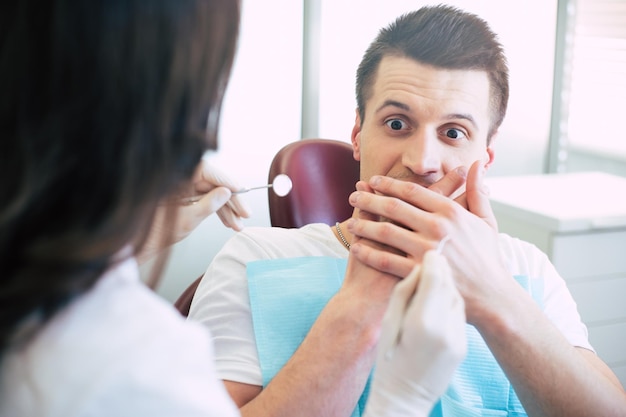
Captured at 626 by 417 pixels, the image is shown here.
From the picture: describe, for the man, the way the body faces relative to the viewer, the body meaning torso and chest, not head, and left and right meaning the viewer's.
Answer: facing the viewer

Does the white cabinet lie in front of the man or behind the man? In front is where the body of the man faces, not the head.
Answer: behind

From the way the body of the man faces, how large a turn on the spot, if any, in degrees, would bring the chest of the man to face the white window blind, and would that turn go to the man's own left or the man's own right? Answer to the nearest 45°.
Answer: approximately 180°
